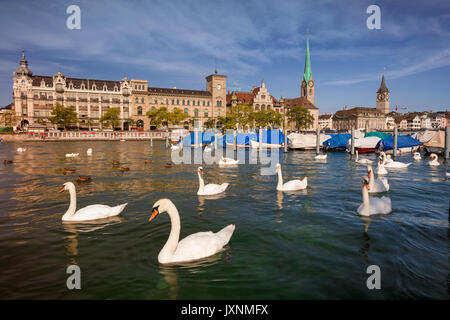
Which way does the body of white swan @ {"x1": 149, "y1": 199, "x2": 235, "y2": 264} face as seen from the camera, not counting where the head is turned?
to the viewer's left

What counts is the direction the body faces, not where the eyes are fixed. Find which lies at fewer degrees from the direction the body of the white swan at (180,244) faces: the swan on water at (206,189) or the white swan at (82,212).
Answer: the white swan

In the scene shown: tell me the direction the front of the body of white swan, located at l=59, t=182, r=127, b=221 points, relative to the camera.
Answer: to the viewer's left

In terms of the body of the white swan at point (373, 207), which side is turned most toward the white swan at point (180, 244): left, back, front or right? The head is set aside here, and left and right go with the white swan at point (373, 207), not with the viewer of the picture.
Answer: front

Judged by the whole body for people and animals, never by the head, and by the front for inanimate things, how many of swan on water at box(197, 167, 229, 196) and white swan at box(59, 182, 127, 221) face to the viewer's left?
2

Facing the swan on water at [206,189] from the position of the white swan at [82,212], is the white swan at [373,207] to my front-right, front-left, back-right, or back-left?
front-right

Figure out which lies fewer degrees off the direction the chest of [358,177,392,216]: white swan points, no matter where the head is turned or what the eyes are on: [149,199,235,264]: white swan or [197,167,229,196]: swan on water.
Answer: the white swan

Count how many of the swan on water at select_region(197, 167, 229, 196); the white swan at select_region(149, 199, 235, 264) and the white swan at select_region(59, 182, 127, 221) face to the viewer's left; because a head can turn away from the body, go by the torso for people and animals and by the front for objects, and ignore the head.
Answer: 3

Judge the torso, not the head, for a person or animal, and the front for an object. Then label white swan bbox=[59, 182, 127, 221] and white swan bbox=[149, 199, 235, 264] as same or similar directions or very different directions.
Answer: same or similar directions

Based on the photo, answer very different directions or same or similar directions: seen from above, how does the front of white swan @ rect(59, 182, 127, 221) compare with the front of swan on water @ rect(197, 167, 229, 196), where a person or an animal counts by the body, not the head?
same or similar directions

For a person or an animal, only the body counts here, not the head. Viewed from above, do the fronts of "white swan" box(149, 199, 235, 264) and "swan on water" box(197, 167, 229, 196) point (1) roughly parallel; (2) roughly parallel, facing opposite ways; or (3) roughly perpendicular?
roughly parallel

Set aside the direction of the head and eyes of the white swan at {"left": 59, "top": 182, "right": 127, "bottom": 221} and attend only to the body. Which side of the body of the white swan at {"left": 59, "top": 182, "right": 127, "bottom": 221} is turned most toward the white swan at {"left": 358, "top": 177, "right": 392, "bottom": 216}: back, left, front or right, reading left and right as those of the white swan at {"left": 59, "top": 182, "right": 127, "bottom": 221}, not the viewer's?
back

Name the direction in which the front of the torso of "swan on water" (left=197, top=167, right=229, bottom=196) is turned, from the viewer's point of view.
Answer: to the viewer's left

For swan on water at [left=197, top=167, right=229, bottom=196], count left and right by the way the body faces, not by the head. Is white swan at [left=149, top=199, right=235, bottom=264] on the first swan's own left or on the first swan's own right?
on the first swan's own left
